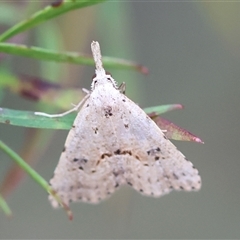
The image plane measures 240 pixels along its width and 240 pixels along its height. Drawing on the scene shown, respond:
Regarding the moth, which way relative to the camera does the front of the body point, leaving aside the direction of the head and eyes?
away from the camera
